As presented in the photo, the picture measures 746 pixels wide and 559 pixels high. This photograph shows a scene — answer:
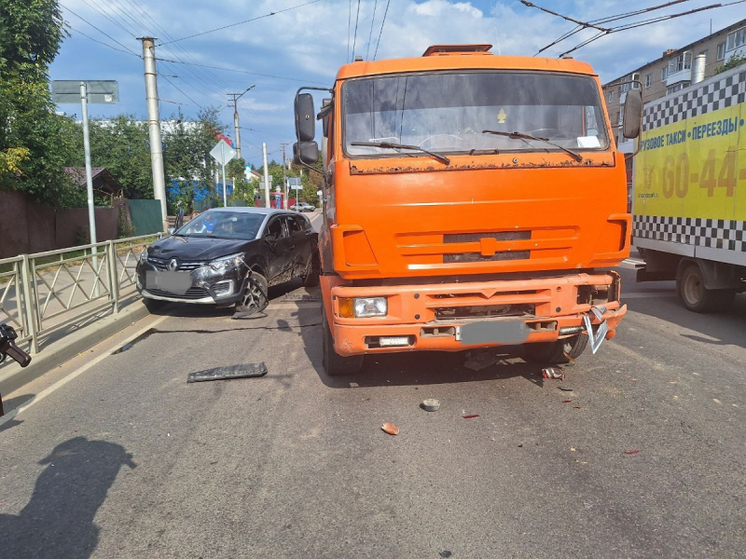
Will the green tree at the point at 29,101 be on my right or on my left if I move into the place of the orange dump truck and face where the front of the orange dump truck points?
on my right

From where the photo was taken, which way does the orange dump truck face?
toward the camera
